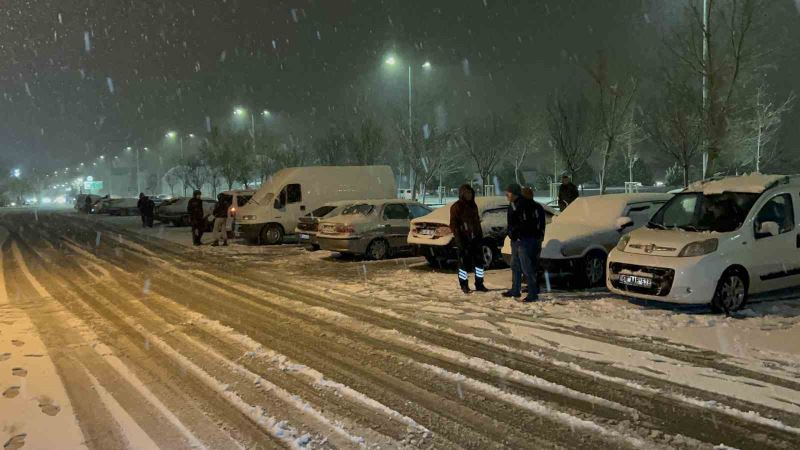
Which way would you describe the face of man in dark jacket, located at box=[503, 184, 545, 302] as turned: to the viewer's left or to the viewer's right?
to the viewer's left

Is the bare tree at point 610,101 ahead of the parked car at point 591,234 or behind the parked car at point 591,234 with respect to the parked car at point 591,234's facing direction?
behind

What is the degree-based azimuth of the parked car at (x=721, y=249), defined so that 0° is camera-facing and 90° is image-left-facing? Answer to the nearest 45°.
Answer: approximately 45°

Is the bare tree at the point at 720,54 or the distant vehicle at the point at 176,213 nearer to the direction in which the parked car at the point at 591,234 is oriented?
the distant vehicle

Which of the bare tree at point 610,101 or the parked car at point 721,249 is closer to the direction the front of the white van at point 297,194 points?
the parked car

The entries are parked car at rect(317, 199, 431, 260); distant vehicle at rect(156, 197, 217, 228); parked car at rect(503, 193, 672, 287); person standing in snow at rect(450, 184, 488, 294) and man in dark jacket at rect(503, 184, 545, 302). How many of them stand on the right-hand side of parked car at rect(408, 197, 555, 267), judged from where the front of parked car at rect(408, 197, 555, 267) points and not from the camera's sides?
2

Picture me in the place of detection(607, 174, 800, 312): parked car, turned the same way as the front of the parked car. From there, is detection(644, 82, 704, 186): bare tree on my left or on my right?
on my right

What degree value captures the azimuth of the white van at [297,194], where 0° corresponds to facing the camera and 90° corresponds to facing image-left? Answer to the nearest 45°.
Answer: approximately 45°
